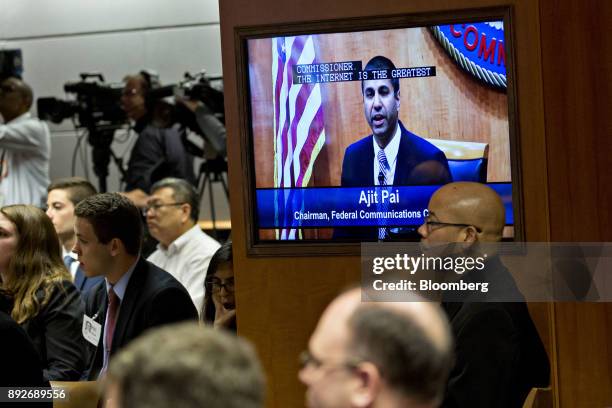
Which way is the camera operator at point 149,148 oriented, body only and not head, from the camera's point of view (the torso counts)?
to the viewer's left

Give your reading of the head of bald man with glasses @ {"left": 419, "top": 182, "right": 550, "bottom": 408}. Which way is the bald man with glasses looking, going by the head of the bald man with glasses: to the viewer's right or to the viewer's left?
to the viewer's left

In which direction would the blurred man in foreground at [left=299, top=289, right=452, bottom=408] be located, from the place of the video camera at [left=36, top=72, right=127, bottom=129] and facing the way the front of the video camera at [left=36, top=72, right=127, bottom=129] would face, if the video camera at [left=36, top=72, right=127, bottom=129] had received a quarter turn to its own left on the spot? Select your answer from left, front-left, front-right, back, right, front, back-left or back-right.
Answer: front

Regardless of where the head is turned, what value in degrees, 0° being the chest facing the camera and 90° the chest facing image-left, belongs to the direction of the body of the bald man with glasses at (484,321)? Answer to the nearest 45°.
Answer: approximately 90°

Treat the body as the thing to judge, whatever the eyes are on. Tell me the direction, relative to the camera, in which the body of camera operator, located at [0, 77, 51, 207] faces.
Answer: to the viewer's left

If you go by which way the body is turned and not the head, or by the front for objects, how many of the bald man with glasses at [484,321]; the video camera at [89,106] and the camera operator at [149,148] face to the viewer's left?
3

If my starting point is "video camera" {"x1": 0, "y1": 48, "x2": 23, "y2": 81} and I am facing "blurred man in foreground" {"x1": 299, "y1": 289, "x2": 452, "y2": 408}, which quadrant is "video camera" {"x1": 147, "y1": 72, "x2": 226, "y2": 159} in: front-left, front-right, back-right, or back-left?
front-left

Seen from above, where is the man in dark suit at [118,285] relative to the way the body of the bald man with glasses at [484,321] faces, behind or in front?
in front

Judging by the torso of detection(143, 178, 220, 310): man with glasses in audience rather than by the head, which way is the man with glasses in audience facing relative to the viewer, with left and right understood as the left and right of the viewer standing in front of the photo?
facing the viewer and to the left of the viewer

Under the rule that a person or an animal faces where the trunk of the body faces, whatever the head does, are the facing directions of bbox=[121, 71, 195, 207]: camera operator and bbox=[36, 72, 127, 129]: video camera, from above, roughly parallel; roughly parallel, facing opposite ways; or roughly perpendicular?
roughly parallel

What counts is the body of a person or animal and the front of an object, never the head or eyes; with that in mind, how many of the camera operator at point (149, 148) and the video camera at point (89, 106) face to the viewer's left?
2

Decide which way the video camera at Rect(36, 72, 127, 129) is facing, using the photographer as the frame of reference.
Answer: facing to the left of the viewer

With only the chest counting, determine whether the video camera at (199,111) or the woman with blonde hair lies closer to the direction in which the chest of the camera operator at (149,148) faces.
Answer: the woman with blonde hair
